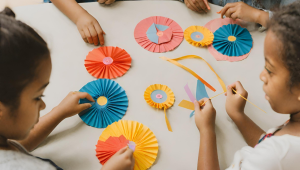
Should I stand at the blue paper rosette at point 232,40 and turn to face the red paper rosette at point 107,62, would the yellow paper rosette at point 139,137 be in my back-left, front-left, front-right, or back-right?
front-left

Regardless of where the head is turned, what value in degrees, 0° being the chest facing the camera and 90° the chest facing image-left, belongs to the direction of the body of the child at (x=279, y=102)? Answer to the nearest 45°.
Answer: approximately 90°

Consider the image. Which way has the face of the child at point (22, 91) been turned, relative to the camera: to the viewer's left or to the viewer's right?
to the viewer's right

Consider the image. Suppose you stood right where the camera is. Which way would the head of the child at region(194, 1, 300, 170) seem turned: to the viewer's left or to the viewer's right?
to the viewer's left

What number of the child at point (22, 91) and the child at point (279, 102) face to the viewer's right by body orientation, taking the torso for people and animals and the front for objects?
1

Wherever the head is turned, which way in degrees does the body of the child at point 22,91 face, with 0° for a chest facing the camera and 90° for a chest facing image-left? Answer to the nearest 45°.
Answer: approximately 270°

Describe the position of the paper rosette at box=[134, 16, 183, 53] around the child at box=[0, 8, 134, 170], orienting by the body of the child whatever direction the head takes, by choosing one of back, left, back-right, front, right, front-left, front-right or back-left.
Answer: front-left
